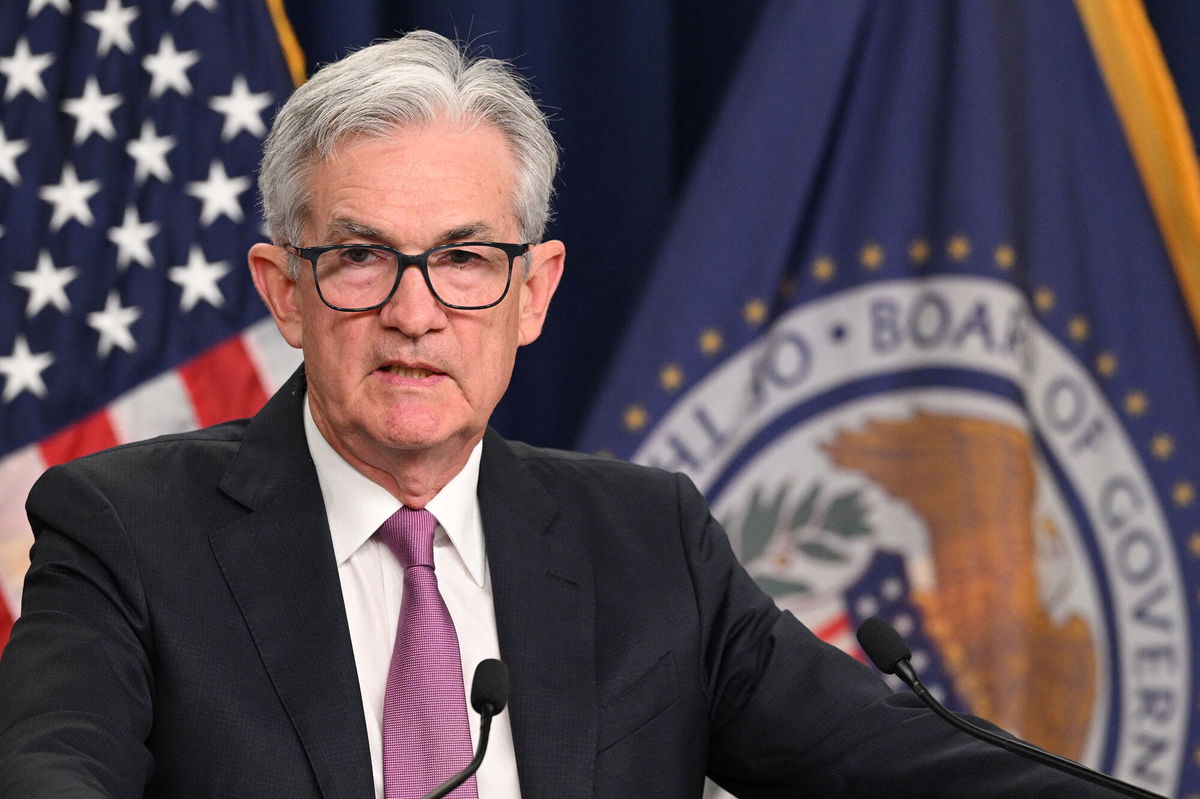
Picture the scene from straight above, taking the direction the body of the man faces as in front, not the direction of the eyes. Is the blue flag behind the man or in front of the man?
behind

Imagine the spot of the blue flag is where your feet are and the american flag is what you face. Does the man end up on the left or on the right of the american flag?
left

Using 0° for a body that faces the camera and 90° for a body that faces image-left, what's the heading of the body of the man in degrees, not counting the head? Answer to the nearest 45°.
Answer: approximately 0°

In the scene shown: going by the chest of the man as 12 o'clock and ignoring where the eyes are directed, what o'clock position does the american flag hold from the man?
The american flag is roughly at 5 o'clock from the man.
